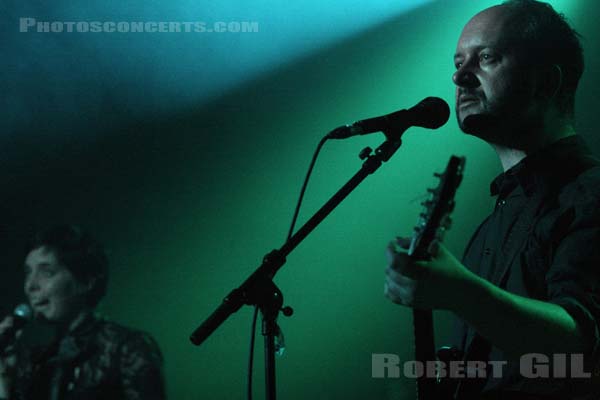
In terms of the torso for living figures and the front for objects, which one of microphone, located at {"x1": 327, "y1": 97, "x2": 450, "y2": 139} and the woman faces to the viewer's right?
the microphone

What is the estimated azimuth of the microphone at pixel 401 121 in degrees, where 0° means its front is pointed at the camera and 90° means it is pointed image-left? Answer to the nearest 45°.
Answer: approximately 270°

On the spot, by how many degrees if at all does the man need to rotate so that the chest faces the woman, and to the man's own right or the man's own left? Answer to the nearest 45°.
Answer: approximately 90° to the man's own right

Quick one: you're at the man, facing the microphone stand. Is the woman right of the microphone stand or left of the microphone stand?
right

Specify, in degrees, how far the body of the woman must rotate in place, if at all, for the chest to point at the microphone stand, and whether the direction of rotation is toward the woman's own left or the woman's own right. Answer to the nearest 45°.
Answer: approximately 45° to the woman's own left

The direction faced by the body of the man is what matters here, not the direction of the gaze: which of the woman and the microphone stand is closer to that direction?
the microphone stand

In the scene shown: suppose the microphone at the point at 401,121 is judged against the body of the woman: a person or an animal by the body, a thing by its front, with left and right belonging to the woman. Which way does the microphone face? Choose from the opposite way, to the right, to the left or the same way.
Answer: to the left

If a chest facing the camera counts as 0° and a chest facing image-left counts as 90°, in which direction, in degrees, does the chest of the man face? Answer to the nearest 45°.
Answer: approximately 45°

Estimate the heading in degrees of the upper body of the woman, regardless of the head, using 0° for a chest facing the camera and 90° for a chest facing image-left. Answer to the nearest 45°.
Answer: approximately 45°
